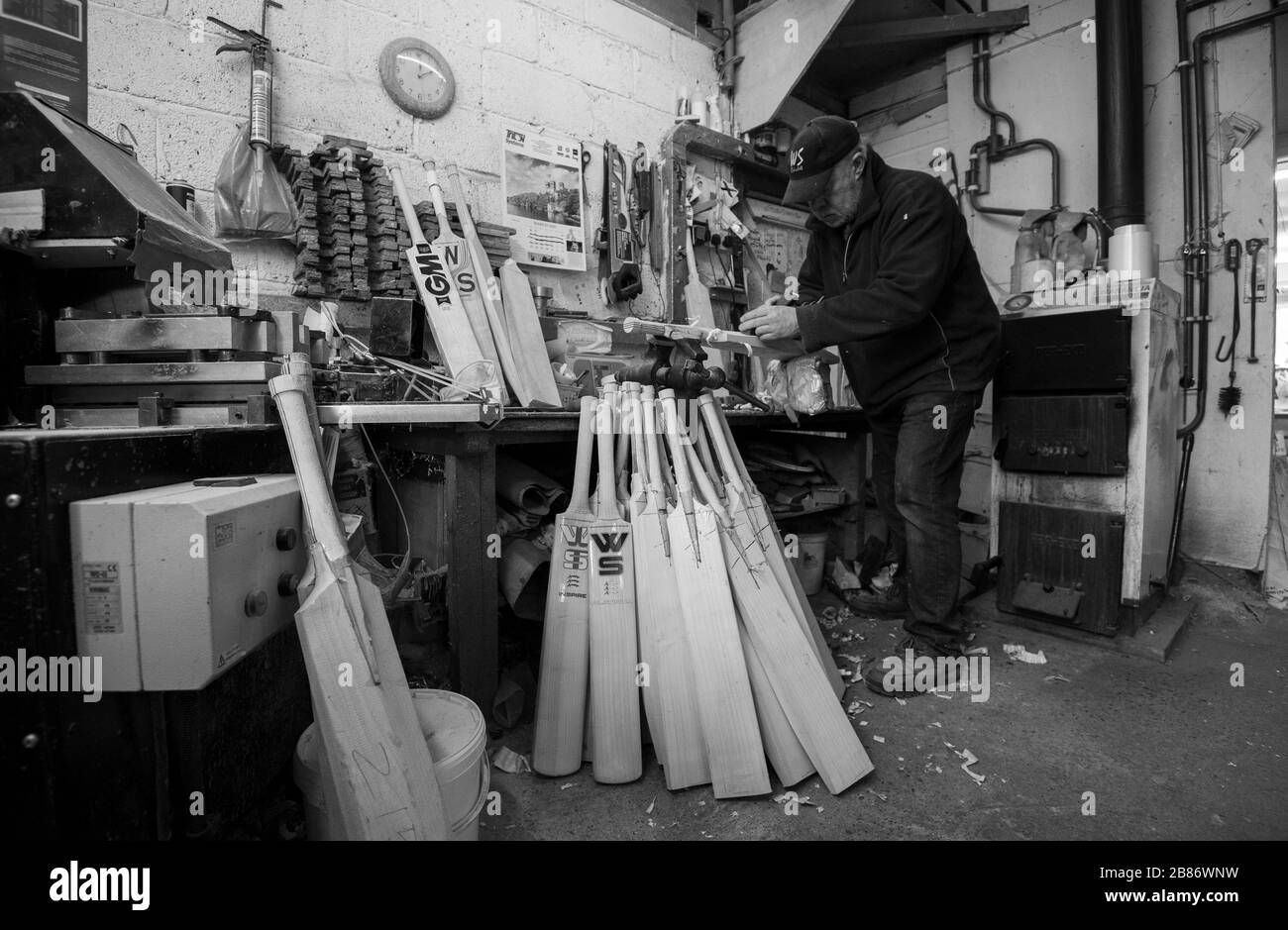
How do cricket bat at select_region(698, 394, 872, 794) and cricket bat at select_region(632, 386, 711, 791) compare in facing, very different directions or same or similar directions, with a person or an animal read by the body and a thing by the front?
same or similar directions

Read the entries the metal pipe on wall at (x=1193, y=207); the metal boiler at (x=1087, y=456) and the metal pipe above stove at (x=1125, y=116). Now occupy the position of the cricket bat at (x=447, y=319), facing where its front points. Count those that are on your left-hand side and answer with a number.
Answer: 3

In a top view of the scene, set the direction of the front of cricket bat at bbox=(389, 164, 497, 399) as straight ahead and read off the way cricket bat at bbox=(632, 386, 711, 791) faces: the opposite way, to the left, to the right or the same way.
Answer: the same way

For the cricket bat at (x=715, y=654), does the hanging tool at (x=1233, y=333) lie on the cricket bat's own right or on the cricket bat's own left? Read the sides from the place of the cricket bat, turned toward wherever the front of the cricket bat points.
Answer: on the cricket bat's own left

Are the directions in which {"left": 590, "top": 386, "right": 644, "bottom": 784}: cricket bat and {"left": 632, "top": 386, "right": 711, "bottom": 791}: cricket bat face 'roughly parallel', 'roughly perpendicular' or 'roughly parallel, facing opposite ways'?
roughly parallel

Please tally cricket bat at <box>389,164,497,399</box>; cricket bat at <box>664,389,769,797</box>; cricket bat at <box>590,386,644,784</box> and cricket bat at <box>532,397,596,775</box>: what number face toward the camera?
4

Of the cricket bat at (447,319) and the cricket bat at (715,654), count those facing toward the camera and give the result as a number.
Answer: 2

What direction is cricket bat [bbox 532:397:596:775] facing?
toward the camera

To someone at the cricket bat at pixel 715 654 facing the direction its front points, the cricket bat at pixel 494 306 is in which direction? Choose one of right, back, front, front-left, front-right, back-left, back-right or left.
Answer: back-right

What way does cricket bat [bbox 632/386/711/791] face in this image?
toward the camera
